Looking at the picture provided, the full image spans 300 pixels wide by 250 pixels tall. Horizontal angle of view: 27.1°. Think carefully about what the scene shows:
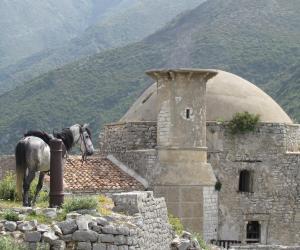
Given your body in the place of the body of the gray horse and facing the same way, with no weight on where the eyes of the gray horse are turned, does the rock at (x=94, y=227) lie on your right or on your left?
on your right

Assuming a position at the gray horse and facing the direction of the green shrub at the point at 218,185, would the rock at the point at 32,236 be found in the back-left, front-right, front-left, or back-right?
back-right

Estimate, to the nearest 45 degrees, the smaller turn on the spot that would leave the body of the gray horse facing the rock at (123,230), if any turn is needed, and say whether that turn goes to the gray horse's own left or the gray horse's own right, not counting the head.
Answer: approximately 90° to the gray horse's own right

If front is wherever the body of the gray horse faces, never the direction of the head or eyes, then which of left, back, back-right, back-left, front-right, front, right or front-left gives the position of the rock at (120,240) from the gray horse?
right

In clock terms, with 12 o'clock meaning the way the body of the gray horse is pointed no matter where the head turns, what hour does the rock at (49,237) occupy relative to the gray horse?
The rock is roughly at 4 o'clock from the gray horse.

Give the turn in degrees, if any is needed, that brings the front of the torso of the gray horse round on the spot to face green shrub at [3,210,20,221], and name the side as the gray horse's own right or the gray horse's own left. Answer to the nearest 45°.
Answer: approximately 135° to the gray horse's own right

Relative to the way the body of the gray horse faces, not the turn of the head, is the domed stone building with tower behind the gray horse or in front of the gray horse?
in front

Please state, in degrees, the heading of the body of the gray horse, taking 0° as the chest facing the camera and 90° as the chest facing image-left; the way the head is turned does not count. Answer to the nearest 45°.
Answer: approximately 225°

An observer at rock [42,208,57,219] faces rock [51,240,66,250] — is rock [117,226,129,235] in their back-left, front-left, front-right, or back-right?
front-left

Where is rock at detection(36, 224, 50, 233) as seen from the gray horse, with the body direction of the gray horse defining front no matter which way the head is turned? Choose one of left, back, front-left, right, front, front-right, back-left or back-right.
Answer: back-right

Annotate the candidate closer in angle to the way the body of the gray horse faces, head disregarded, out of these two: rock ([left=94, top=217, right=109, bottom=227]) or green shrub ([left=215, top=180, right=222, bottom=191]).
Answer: the green shrub
